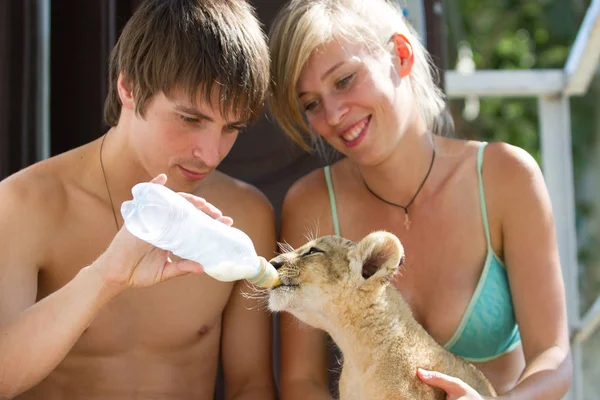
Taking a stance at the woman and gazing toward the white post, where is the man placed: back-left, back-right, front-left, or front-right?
back-left

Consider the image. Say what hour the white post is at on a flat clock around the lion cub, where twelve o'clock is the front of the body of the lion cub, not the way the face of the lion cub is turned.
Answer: The white post is roughly at 4 o'clock from the lion cub.

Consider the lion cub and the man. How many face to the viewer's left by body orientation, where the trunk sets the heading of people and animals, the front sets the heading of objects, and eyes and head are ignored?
1

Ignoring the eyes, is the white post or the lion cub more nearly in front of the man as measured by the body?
the lion cub

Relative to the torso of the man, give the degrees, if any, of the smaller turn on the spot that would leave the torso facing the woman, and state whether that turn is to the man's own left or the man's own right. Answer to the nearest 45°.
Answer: approximately 45° to the man's own left

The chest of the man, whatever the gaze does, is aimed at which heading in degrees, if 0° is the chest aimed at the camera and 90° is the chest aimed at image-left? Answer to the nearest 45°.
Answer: approximately 315°

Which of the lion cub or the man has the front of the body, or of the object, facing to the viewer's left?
the lion cub

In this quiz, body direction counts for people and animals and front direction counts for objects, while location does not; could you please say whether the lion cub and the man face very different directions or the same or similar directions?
very different directions

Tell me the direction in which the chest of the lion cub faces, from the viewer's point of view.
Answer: to the viewer's left
